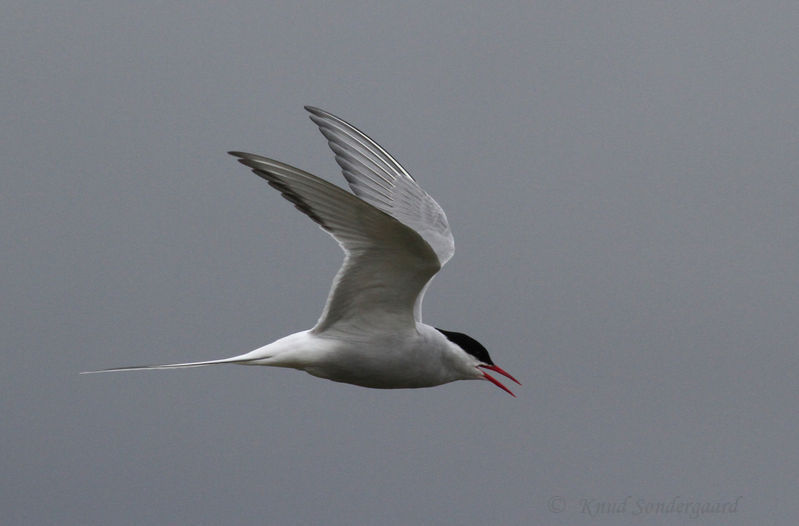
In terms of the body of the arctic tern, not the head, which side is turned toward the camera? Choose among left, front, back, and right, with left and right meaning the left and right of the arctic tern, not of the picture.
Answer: right
